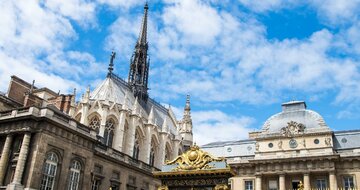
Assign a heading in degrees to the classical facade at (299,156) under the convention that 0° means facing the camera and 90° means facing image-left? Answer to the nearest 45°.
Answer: approximately 0°
